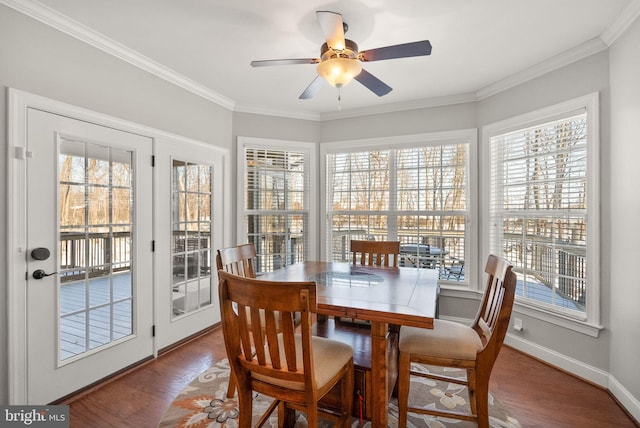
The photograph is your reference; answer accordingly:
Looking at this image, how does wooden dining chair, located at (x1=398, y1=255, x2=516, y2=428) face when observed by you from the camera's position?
facing to the left of the viewer

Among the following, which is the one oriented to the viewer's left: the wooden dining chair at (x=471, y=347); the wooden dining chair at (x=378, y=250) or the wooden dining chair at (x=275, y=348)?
the wooden dining chair at (x=471, y=347)

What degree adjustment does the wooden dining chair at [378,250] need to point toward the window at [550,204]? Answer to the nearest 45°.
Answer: approximately 90° to its left

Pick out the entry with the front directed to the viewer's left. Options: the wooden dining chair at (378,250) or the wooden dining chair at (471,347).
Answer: the wooden dining chair at (471,347)

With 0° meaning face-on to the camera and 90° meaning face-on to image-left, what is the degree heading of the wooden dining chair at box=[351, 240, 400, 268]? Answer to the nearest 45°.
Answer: approximately 0°

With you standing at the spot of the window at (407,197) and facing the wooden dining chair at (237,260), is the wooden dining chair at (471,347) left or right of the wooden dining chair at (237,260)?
left

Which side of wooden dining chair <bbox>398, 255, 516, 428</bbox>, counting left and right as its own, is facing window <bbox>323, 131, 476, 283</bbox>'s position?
right

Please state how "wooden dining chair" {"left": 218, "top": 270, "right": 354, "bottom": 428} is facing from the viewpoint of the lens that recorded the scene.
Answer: facing away from the viewer and to the right of the viewer

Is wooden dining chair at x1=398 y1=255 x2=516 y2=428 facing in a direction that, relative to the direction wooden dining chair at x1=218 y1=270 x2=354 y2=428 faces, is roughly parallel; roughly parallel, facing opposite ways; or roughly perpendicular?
roughly perpendicular

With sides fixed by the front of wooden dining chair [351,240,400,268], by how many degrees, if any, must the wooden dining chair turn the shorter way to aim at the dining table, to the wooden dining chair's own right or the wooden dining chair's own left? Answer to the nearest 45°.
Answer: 0° — it already faces it
